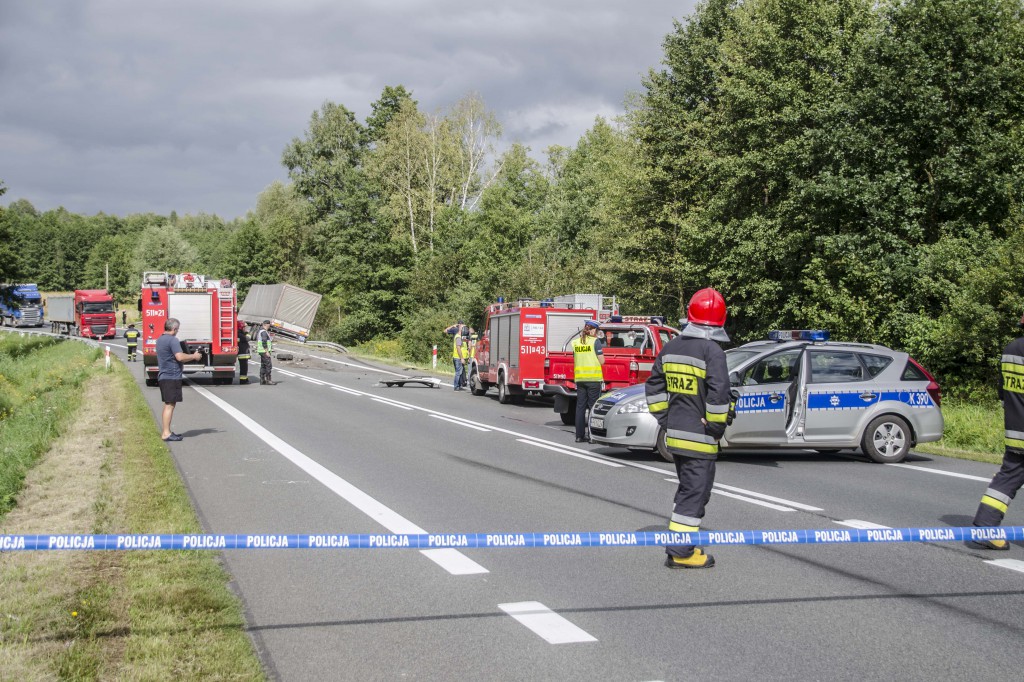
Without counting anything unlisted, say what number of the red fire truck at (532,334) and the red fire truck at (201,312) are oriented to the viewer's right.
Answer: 0

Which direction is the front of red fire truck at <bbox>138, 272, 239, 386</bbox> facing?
away from the camera

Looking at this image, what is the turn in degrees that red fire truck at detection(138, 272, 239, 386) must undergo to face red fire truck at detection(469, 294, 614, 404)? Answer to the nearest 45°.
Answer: approximately 135° to its right

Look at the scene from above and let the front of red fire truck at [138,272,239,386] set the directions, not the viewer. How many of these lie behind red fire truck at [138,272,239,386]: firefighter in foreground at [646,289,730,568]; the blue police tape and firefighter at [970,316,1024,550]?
3

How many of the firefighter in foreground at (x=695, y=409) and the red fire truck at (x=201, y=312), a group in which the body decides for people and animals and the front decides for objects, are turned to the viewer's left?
0

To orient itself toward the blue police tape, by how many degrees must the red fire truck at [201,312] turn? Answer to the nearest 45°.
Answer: approximately 180°

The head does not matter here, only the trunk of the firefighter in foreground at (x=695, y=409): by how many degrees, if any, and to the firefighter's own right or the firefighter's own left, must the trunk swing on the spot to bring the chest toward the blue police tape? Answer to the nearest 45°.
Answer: approximately 180°

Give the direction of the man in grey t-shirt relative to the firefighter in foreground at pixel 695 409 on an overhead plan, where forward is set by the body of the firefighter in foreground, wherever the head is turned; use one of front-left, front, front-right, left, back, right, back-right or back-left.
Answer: left

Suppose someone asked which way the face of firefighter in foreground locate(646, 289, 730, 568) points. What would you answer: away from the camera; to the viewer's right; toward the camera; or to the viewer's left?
away from the camera

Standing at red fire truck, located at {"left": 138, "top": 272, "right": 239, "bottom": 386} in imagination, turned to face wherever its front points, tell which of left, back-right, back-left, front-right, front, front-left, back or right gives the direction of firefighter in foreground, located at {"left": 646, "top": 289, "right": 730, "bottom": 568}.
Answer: back
